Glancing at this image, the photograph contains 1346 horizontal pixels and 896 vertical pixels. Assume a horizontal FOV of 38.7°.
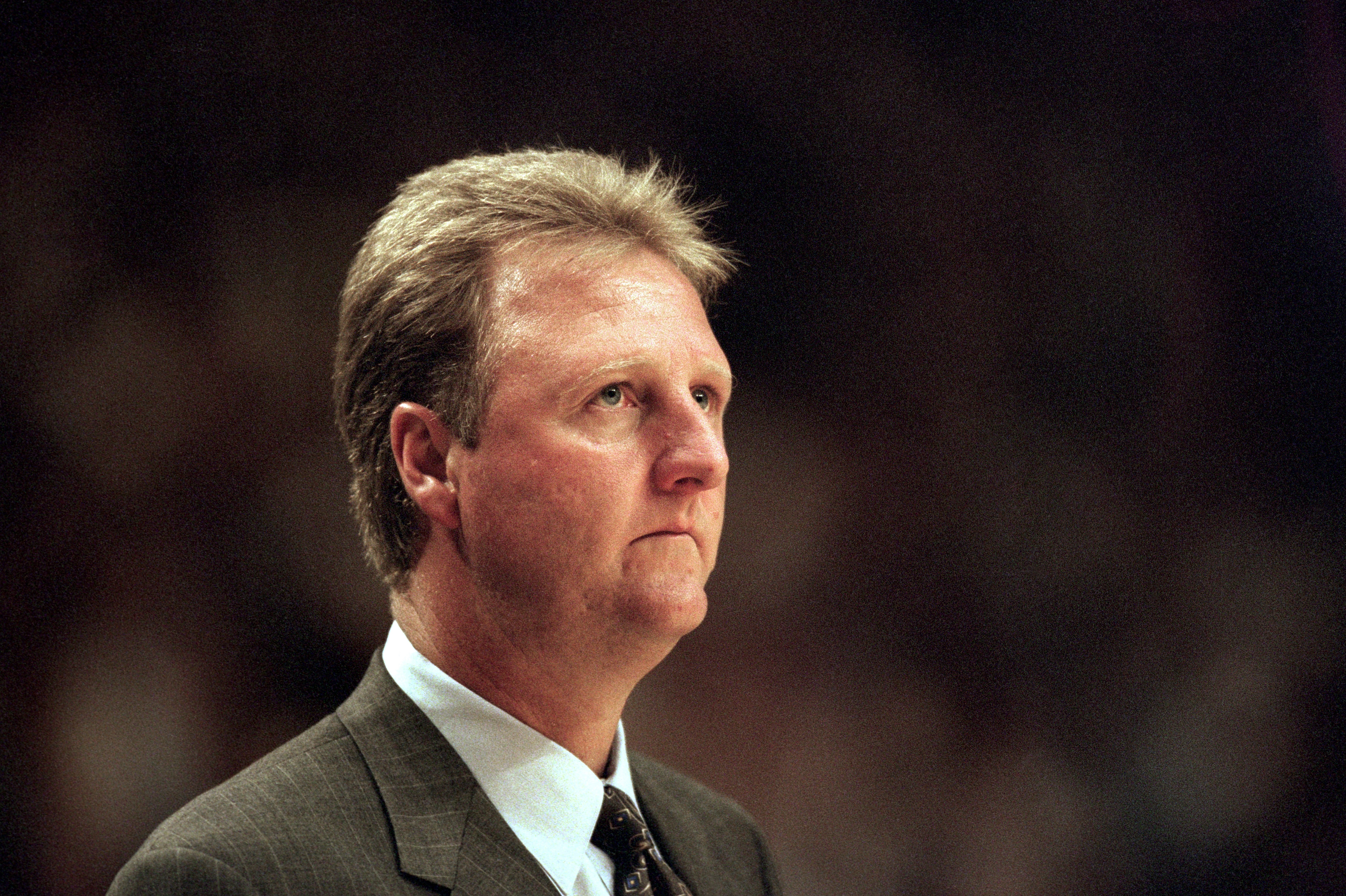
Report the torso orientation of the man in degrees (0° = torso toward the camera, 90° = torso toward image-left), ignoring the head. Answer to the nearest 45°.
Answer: approximately 315°

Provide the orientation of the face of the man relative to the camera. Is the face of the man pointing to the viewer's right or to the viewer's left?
to the viewer's right
